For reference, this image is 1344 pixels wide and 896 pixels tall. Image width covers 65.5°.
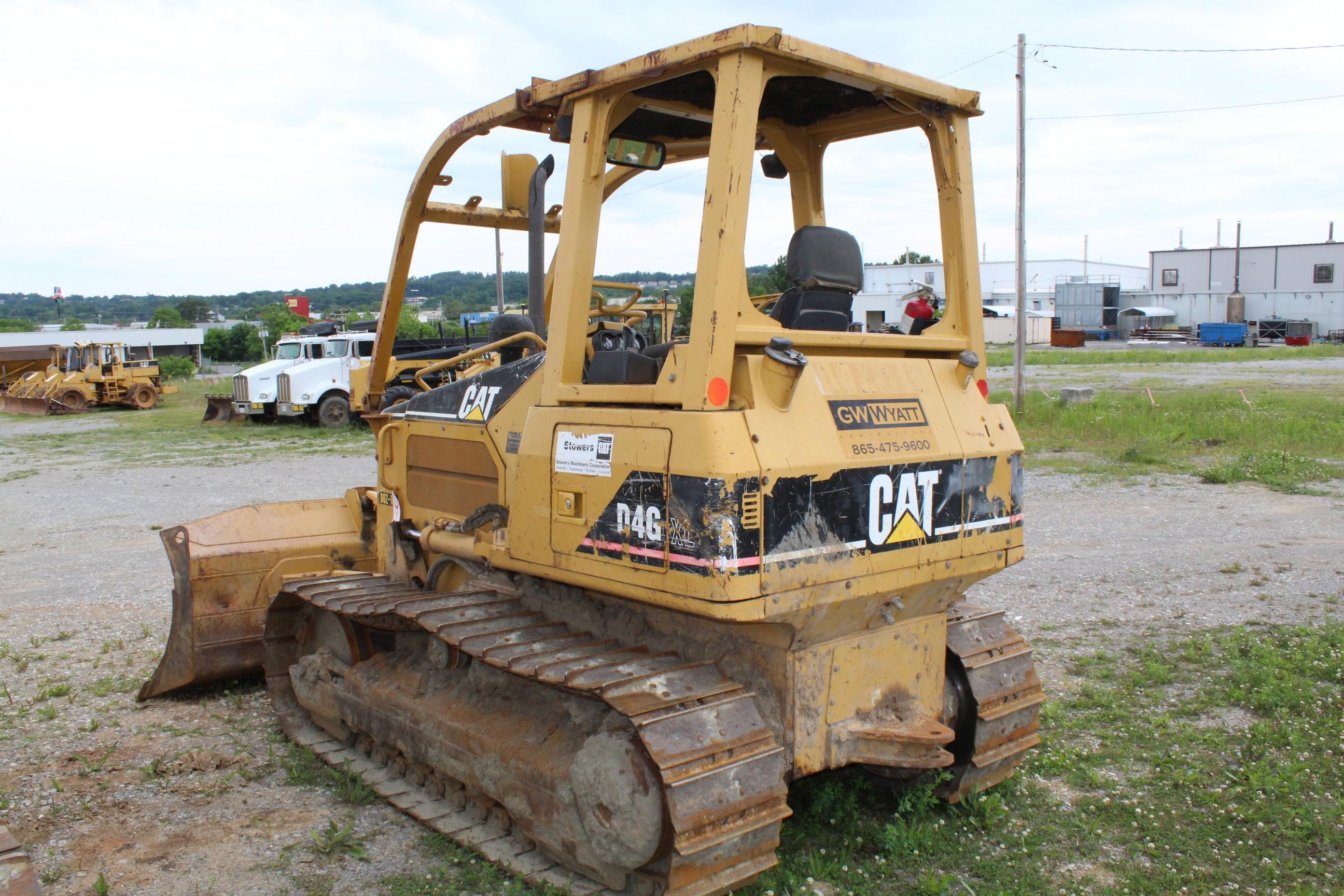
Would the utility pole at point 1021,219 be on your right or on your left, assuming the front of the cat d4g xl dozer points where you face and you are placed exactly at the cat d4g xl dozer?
on your right

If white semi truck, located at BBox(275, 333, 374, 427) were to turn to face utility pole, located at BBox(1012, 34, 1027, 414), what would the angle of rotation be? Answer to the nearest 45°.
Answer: approximately 90° to its left

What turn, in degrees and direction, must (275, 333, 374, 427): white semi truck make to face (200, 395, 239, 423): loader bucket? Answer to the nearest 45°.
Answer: approximately 90° to its right

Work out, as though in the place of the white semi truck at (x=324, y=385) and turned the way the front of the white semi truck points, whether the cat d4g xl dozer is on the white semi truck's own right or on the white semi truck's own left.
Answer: on the white semi truck's own left

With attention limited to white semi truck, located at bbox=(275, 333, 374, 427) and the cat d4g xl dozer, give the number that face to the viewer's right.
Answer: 0

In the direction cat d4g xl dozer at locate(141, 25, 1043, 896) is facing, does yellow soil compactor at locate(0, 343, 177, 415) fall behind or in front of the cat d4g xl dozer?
in front

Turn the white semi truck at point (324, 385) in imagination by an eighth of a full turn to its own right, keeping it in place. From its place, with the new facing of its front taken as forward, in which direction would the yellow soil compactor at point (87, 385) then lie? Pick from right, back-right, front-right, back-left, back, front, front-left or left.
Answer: front-right

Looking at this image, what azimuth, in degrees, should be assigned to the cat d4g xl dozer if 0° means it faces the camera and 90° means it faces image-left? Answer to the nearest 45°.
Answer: approximately 135°

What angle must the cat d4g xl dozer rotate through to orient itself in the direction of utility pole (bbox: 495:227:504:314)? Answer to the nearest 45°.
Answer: approximately 45° to its right

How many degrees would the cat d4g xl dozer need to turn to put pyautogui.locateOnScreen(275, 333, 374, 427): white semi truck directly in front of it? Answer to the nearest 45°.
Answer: approximately 45° to its right
